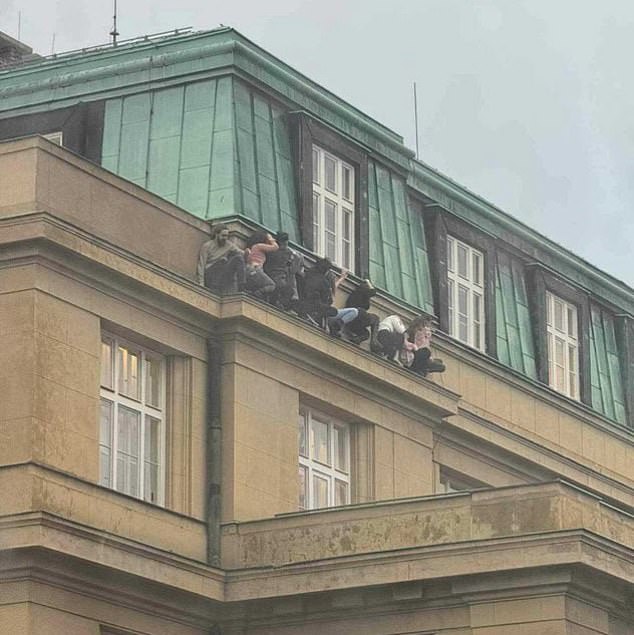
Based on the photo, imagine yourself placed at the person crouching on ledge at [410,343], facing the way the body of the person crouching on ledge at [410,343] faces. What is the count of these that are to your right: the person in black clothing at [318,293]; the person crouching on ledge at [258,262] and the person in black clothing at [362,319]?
3

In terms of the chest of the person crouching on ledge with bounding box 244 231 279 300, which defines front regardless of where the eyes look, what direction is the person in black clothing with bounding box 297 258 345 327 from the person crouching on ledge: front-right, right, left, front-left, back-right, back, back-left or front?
front-left

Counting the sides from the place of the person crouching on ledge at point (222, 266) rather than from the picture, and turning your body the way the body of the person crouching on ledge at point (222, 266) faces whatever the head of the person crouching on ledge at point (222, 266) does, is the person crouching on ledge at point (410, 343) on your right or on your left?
on your left

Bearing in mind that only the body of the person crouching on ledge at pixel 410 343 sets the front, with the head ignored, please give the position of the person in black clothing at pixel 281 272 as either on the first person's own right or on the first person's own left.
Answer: on the first person's own right

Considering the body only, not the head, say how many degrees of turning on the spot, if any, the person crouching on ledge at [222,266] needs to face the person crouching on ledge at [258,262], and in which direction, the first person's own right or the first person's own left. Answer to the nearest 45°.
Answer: approximately 45° to the first person's own left
